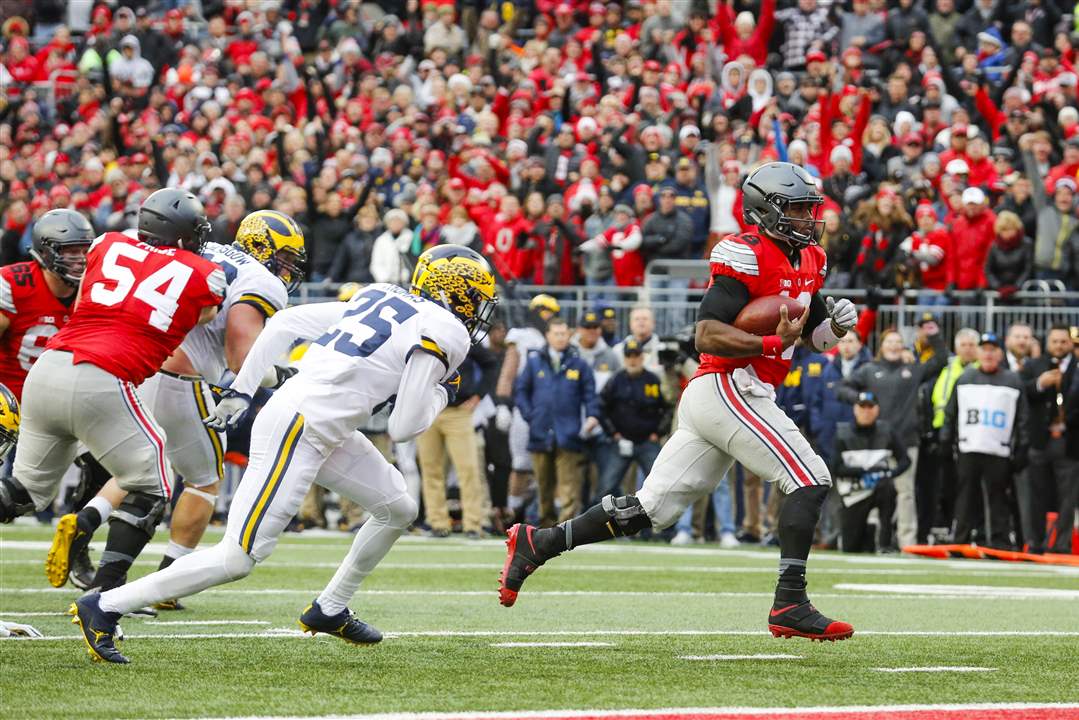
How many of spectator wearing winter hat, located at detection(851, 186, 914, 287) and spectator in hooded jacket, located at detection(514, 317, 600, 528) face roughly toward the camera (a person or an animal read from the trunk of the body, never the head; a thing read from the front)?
2

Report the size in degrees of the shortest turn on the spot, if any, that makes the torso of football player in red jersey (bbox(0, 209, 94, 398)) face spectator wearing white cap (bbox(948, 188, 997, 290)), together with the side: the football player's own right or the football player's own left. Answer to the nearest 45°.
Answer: approximately 90° to the football player's own left

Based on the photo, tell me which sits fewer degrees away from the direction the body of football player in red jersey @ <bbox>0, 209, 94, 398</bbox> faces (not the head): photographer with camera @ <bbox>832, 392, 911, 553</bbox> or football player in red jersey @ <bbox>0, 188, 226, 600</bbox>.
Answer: the football player in red jersey

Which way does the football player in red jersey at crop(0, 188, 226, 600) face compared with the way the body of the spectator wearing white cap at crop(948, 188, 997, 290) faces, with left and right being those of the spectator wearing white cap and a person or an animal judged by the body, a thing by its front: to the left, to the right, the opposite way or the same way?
the opposite way

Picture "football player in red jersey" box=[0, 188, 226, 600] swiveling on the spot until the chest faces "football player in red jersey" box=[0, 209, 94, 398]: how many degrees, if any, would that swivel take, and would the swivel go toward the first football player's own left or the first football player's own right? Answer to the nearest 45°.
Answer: approximately 45° to the first football player's own left

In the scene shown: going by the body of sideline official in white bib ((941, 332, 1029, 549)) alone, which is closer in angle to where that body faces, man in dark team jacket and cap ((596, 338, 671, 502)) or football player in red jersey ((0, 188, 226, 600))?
the football player in red jersey

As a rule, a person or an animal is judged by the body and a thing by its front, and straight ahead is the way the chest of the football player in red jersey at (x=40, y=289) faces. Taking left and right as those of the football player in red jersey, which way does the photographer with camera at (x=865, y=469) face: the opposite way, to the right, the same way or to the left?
to the right

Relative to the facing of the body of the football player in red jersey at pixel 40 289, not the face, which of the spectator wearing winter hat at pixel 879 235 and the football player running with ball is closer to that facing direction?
the football player running with ball

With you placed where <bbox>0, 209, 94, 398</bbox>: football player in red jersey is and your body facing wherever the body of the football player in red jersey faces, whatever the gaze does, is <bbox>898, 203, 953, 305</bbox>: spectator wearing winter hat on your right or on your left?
on your left
